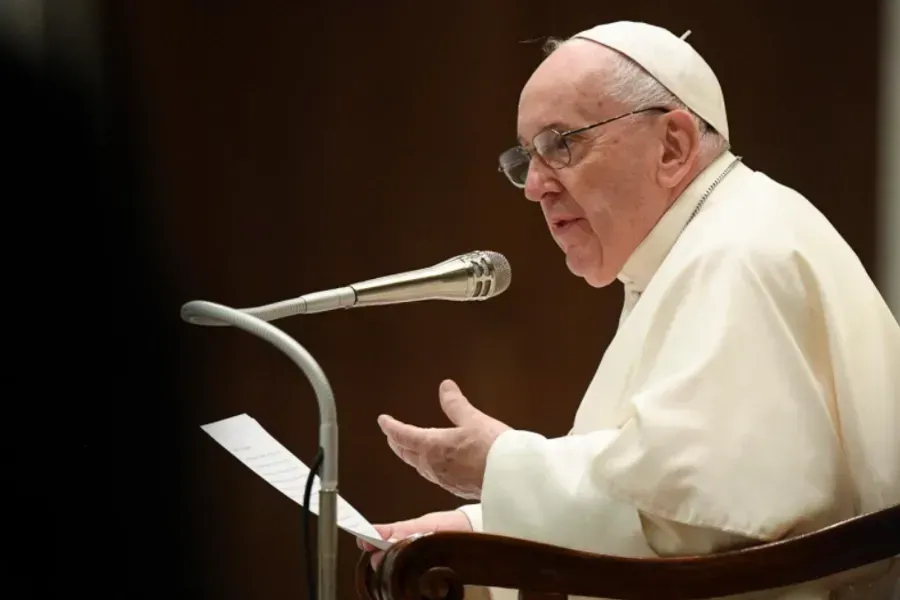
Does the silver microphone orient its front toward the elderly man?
yes

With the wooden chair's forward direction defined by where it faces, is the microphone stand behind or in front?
in front

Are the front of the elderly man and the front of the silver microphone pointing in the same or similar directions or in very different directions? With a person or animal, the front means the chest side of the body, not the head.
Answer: very different directions

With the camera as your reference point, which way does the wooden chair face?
facing to the left of the viewer

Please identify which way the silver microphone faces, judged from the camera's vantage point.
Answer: facing to the right of the viewer

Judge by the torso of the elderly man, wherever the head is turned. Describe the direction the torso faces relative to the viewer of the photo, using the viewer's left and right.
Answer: facing to the left of the viewer

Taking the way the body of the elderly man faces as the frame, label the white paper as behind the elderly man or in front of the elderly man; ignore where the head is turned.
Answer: in front

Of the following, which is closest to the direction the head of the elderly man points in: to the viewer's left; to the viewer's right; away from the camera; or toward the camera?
to the viewer's left
